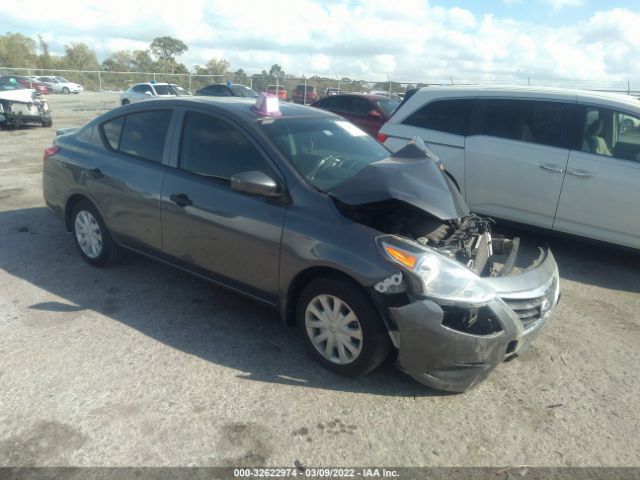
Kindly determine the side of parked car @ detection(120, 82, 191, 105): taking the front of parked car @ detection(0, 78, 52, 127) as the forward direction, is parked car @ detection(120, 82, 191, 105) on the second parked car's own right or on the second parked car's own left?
on the second parked car's own left

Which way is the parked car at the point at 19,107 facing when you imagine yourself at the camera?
facing the viewer and to the right of the viewer

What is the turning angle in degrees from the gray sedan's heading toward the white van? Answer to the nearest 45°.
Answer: approximately 90° to its left

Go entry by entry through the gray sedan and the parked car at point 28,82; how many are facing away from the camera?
0

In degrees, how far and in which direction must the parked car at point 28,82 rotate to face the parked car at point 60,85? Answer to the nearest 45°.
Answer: approximately 135° to its left

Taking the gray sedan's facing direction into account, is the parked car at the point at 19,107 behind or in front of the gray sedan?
behind

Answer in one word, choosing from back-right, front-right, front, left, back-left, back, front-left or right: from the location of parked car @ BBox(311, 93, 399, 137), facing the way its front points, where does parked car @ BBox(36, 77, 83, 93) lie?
back
